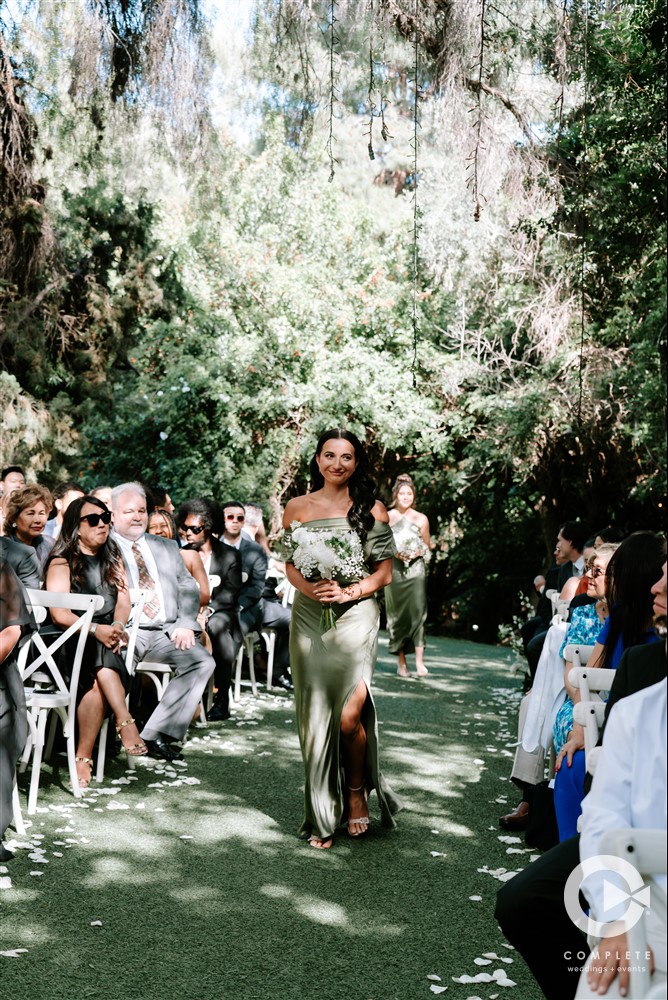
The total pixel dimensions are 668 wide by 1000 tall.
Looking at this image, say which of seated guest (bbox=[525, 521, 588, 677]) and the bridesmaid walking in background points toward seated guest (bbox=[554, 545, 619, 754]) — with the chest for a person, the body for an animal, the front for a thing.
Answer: the bridesmaid walking in background

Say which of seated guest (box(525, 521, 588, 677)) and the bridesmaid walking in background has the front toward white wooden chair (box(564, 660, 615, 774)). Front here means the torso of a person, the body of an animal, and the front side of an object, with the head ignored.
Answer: the bridesmaid walking in background

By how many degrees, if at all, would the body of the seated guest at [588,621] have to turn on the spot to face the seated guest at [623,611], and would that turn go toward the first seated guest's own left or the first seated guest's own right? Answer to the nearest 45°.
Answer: approximately 45° to the first seated guest's own left

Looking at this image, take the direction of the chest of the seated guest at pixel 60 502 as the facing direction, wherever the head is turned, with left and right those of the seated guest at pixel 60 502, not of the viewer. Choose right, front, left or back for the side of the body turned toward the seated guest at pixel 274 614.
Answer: left

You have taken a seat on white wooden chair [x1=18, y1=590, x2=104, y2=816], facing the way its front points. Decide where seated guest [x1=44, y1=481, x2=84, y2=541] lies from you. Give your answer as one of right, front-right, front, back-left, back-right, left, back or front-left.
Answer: back-right

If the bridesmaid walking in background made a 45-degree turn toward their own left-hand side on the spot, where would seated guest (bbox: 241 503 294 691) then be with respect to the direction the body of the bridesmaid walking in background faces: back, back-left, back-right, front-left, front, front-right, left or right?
right

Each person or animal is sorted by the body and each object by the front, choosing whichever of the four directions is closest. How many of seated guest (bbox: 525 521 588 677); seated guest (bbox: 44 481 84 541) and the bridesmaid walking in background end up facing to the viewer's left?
1

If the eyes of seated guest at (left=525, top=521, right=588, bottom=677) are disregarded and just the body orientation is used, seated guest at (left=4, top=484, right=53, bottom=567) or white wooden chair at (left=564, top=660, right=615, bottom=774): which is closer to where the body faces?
the seated guest

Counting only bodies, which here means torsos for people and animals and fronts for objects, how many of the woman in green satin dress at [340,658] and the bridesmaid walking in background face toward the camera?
2
